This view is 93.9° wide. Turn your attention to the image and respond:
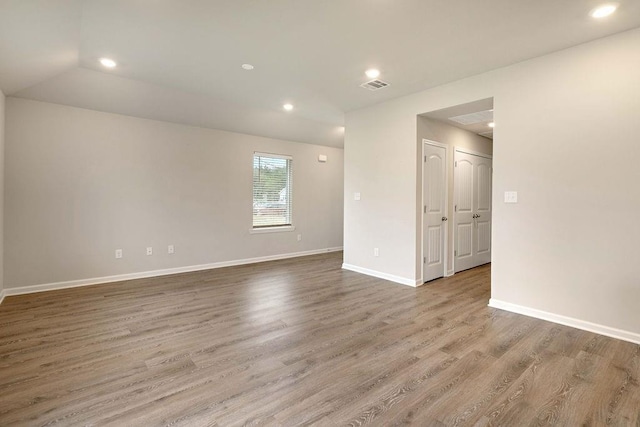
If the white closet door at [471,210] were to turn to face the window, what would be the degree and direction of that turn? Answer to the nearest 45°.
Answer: approximately 135° to its right

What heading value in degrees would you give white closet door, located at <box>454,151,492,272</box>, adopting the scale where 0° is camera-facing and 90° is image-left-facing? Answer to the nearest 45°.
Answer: approximately 315°

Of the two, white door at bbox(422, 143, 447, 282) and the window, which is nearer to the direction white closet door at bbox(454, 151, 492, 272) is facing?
the white door

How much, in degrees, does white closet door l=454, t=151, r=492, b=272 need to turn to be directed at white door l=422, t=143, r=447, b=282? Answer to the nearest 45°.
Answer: approximately 90° to its right
